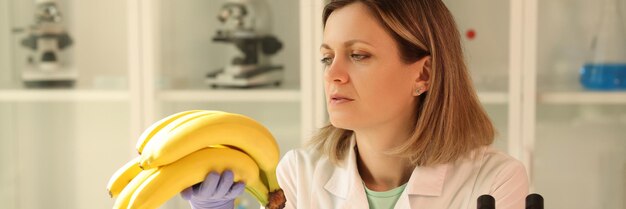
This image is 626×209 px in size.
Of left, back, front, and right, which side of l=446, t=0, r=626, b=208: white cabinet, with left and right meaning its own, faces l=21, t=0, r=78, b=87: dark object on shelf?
right

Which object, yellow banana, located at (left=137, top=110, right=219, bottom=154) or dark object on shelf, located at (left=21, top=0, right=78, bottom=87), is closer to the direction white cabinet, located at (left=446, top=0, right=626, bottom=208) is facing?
the yellow banana

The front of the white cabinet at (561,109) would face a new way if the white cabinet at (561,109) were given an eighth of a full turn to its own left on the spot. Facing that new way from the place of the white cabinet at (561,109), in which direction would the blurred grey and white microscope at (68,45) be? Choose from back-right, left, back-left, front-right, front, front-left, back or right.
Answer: back-right

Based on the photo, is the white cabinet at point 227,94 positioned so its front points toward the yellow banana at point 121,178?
yes

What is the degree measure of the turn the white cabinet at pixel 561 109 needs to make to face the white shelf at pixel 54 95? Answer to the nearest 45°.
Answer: approximately 90° to its right

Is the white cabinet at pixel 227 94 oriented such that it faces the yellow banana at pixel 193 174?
yes

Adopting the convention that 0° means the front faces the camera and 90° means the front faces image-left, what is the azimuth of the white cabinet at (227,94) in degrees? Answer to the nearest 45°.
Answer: approximately 0°

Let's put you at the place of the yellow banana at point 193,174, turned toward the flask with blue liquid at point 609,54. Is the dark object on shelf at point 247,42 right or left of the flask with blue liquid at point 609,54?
left

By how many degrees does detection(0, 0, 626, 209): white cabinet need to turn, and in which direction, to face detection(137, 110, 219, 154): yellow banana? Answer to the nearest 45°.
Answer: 0° — it already faces it

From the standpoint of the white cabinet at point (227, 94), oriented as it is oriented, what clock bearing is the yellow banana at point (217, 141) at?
The yellow banana is roughly at 12 o'clock from the white cabinet.
